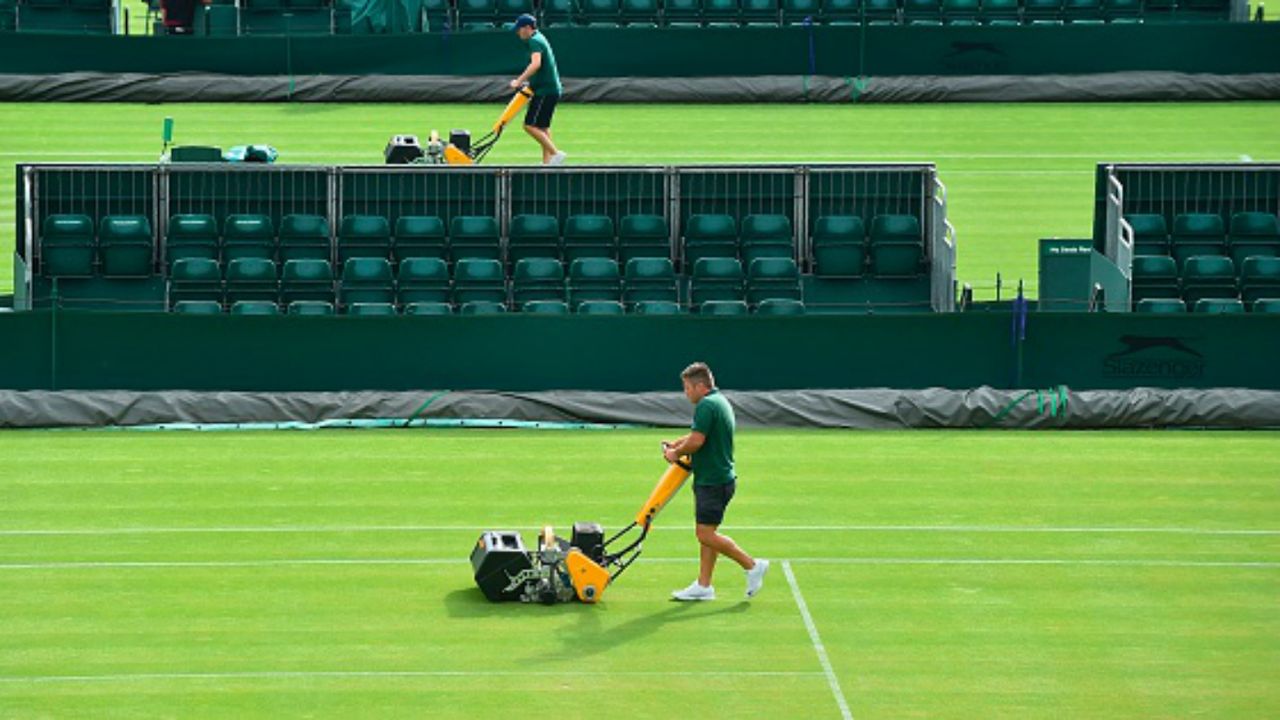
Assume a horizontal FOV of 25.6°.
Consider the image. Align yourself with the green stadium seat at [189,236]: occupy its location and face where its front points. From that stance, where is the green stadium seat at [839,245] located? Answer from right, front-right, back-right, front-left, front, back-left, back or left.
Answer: left

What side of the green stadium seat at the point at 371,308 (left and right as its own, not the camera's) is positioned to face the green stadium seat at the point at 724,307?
left

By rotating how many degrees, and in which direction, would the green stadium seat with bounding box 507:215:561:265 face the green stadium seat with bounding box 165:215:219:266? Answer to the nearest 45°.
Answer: approximately 90° to its right

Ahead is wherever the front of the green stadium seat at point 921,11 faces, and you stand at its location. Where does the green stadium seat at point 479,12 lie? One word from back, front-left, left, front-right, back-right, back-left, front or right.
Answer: right

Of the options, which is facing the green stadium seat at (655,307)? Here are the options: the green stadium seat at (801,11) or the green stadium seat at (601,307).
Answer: the green stadium seat at (801,11)

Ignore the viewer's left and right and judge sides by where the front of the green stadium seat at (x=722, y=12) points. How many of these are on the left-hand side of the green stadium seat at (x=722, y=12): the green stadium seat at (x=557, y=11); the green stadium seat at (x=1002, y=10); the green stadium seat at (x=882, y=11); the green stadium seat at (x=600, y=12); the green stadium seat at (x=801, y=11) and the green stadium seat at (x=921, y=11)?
4

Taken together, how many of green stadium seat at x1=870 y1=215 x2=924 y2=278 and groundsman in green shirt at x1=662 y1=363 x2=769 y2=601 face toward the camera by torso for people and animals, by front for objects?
1

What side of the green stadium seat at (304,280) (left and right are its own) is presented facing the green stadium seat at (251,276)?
right
